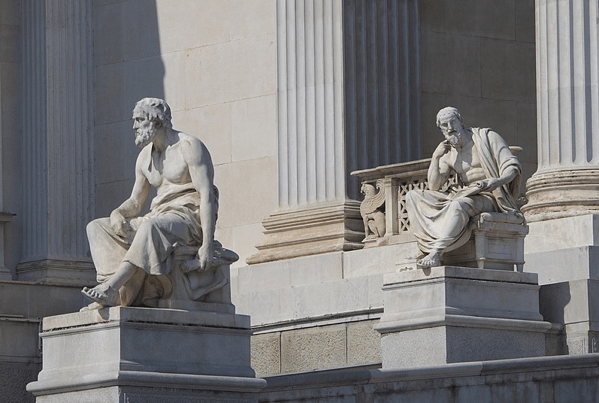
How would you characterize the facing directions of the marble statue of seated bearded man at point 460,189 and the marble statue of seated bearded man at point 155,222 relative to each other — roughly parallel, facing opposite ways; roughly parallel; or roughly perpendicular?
roughly parallel

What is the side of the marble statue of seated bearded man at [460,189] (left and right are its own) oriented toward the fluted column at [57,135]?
right

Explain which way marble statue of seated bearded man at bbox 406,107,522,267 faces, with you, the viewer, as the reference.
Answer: facing the viewer and to the left of the viewer

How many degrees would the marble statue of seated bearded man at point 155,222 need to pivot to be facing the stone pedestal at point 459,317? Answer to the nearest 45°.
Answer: approximately 180°

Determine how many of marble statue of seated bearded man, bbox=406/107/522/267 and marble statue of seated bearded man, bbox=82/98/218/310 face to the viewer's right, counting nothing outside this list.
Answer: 0

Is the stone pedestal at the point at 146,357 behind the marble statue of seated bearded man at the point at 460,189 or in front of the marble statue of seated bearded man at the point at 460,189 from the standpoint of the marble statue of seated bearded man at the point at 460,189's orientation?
in front

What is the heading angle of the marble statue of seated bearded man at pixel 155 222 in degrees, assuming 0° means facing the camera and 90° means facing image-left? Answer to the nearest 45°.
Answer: approximately 45°

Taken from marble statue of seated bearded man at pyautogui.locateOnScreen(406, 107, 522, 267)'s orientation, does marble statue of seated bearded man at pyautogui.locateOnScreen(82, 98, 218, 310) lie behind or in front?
in front

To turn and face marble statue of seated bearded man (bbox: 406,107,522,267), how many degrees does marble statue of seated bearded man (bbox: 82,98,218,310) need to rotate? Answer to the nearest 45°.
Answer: approximately 180°

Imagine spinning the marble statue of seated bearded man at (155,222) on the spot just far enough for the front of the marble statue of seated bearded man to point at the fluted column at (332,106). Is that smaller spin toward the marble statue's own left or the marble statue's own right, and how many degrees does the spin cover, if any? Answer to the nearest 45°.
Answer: approximately 135° to the marble statue's own right
